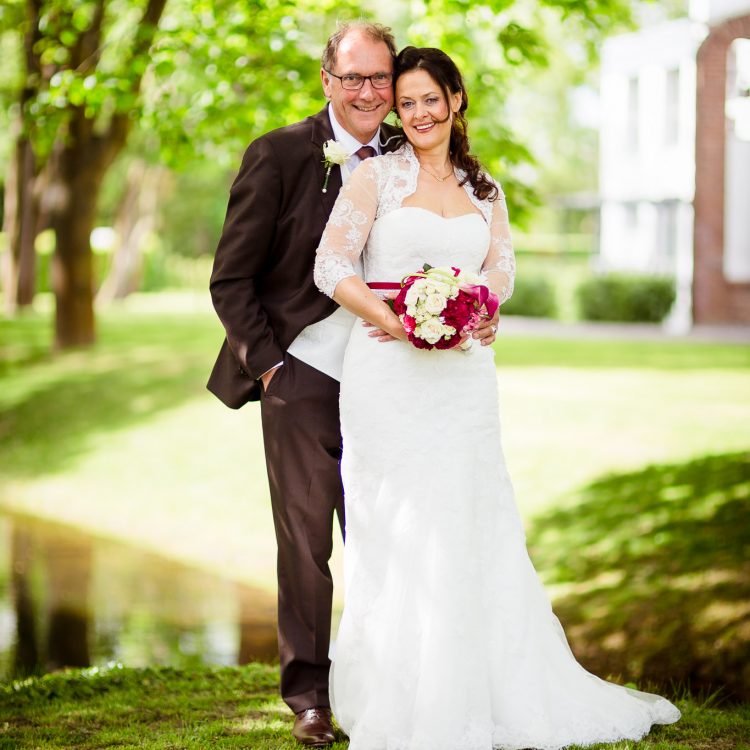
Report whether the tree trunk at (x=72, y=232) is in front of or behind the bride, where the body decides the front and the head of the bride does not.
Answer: behind

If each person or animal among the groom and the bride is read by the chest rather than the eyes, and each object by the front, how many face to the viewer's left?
0

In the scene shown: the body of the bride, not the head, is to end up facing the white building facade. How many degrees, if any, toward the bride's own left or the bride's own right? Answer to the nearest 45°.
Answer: approximately 180°

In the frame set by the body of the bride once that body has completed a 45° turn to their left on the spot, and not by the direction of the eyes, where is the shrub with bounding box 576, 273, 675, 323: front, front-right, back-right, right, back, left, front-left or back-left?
back-left

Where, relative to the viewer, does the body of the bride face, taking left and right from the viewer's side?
facing the viewer

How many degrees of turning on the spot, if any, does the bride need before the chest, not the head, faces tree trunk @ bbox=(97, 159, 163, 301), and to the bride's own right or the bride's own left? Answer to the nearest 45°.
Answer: approximately 180°

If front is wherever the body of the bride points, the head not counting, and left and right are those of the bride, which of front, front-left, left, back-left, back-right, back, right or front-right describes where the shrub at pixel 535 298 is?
back

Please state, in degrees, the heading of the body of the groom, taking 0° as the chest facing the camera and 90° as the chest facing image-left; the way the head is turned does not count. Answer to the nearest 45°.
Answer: approximately 315°
